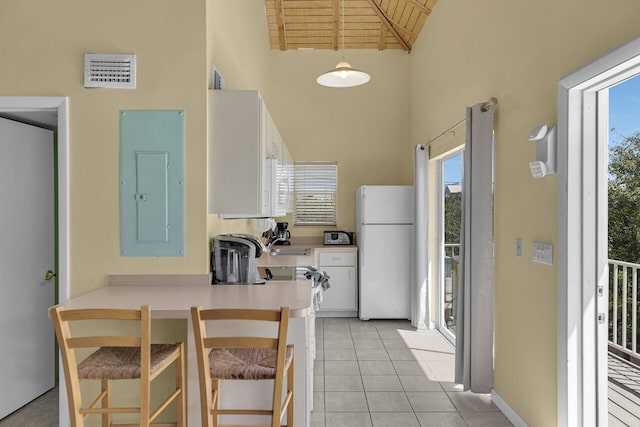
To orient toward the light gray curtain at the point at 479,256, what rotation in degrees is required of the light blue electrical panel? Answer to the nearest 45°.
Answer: approximately 90° to its left

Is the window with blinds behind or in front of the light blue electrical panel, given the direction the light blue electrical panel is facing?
behind

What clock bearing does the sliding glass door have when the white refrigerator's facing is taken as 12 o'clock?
The sliding glass door is roughly at 10 o'clock from the white refrigerator.

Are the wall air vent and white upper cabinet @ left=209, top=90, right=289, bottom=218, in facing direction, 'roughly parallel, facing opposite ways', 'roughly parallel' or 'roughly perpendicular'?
roughly perpendicular

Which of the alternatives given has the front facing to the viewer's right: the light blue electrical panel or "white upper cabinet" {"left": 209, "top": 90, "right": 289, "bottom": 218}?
the white upper cabinet

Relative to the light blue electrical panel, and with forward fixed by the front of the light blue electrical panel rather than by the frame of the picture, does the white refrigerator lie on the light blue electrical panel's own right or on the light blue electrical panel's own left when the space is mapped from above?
on the light blue electrical panel's own left

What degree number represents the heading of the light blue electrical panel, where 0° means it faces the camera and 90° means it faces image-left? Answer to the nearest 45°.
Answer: approximately 0°

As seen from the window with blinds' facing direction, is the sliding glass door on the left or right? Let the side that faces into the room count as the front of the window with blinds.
on its left

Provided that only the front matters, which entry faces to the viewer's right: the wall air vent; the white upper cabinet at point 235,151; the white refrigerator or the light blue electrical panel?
the white upper cabinet
